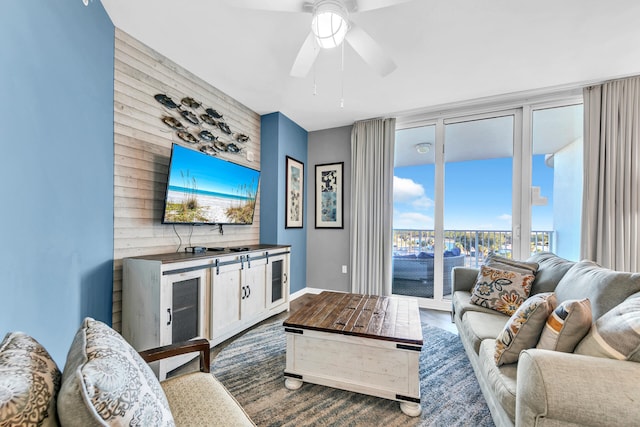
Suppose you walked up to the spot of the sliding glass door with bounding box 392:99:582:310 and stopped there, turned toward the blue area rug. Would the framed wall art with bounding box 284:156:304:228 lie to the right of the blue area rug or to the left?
right

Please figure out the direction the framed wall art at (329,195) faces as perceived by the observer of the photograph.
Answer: facing the viewer and to the left of the viewer

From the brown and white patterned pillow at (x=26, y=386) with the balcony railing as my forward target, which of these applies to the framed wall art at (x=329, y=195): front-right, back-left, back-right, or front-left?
front-left

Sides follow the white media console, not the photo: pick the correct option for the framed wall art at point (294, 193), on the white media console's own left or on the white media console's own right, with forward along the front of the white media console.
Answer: on the white media console's own left

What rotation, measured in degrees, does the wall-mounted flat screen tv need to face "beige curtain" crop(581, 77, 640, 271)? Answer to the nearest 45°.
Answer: approximately 45° to its left

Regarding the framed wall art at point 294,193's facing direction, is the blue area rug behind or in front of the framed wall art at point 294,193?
in front

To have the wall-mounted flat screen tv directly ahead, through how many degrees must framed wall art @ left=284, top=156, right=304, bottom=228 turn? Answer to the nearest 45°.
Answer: approximately 90° to its right

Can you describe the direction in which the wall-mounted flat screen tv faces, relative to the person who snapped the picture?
facing the viewer and to the right of the viewer

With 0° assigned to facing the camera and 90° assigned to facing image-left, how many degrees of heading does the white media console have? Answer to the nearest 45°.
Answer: approximately 315°

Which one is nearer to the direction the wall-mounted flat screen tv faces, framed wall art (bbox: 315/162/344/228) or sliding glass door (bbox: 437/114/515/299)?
the sliding glass door

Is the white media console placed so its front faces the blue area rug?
yes

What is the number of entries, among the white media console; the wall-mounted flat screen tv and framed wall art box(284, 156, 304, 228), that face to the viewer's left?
0

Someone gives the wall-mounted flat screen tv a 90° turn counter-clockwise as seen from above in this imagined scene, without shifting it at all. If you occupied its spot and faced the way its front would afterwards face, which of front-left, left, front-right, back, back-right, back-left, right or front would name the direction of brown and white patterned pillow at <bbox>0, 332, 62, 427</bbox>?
back-right

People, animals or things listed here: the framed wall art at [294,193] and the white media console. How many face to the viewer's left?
0

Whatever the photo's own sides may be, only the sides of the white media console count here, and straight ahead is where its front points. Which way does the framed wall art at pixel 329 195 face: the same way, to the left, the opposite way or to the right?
to the right
